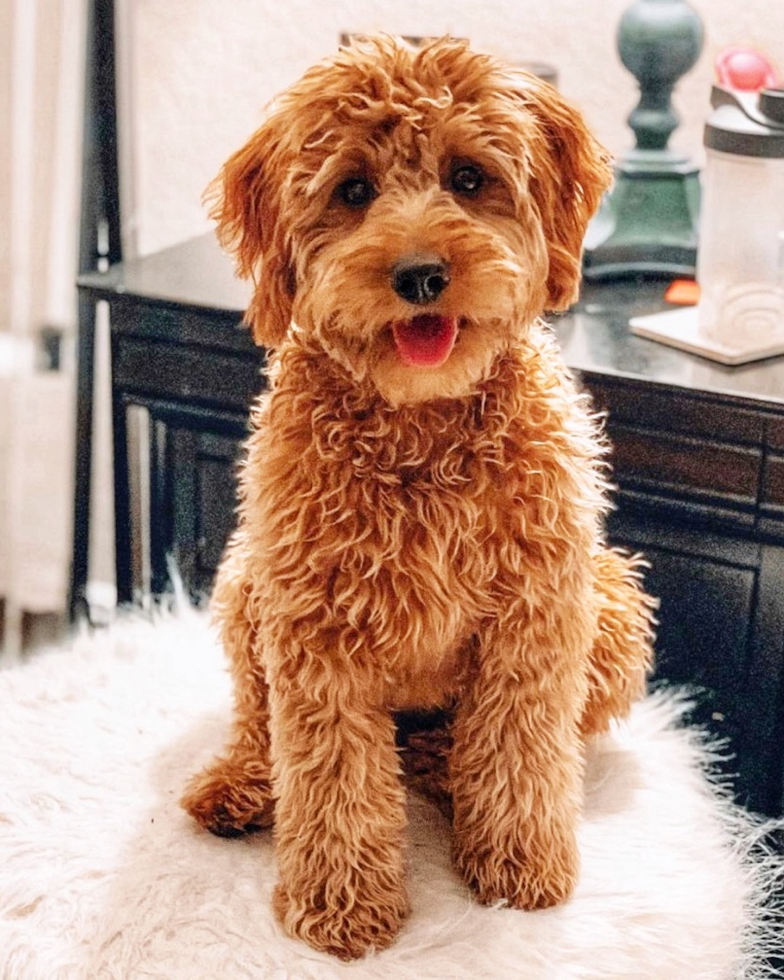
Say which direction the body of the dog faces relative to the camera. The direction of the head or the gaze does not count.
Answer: toward the camera

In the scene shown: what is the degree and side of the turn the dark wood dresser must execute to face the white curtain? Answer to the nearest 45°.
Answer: approximately 90° to its right

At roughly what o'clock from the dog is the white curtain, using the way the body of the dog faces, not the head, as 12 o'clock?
The white curtain is roughly at 5 o'clock from the dog.

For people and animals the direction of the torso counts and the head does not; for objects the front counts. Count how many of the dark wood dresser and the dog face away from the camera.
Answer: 0
